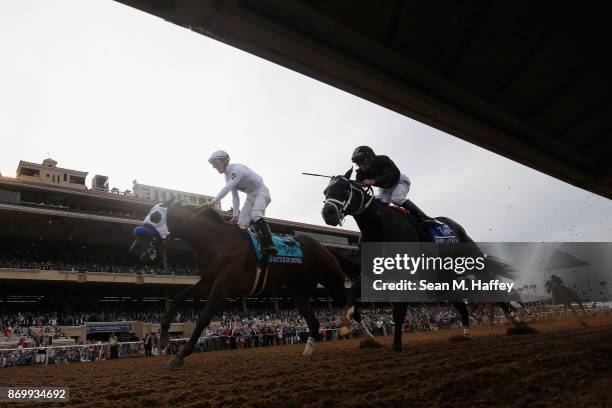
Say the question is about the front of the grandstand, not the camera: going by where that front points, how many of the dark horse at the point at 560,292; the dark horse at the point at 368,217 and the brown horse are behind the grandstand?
0

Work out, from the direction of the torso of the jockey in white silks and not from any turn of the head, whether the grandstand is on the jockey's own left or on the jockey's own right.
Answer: on the jockey's own right

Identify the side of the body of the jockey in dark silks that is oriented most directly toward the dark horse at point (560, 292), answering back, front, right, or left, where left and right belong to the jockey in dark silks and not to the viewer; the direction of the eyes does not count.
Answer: back

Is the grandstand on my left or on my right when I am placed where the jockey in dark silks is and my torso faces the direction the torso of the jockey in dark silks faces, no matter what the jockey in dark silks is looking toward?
on my right

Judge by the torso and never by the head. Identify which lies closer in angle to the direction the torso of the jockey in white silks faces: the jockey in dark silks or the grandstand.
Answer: the grandstand

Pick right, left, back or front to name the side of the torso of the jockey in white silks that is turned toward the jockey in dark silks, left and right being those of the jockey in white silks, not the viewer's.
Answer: back

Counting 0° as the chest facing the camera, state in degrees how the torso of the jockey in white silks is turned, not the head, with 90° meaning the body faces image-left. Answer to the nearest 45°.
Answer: approximately 90°

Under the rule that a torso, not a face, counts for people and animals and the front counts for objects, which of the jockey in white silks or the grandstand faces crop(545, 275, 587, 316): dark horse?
the grandstand

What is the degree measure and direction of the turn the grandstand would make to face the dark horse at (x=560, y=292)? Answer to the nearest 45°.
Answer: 0° — it already faces it

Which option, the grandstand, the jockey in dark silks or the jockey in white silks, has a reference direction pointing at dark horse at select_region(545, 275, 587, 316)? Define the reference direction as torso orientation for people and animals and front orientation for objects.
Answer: the grandstand

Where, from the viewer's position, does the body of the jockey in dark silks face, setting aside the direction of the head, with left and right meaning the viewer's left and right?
facing the viewer and to the left of the viewer

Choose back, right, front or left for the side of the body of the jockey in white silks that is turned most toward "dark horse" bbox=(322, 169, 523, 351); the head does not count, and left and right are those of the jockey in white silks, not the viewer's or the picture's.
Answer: back

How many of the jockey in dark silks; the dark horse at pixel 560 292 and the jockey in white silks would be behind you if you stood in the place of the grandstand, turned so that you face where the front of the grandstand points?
0

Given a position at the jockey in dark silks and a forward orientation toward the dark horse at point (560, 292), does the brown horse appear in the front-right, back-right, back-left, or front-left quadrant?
back-left

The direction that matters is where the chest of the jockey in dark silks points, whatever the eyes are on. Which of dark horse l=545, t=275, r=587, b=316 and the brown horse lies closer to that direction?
the brown horse
